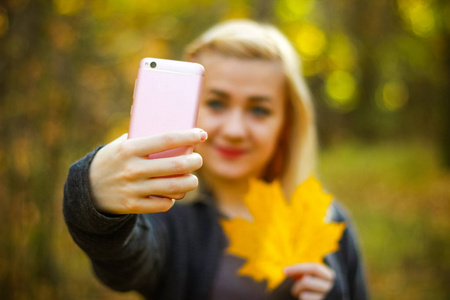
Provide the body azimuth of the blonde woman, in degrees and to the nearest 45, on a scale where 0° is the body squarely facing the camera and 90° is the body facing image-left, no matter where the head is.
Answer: approximately 0°
